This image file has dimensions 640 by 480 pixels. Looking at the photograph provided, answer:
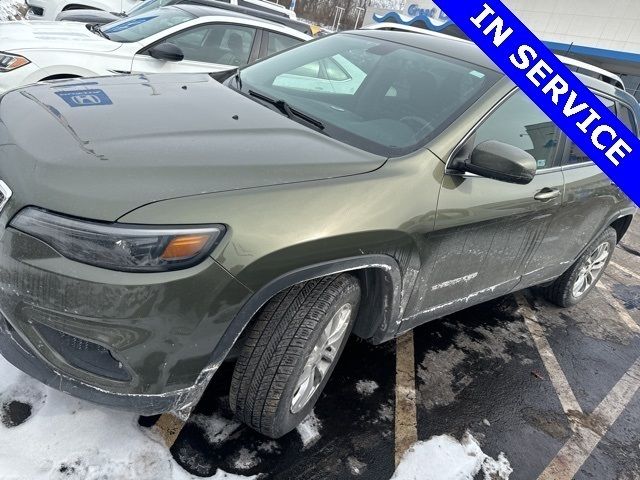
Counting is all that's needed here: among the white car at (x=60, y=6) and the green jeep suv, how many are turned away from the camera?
0

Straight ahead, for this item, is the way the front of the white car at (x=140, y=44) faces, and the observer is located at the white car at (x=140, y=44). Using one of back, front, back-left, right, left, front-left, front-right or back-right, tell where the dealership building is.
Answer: back

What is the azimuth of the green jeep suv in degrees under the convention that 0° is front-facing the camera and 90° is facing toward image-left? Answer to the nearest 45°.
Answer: approximately 45°

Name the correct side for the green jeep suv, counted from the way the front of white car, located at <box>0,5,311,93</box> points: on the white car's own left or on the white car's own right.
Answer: on the white car's own left

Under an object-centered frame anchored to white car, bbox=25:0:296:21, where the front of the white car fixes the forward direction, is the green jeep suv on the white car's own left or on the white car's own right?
on the white car's own left

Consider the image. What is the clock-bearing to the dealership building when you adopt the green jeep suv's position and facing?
The dealership building is roughly at 5 o'clock from the green jeep suv.

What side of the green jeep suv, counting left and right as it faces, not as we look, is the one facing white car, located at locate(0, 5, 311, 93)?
right

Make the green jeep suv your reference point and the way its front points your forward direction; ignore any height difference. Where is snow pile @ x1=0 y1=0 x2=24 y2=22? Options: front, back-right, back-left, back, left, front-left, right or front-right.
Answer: right
